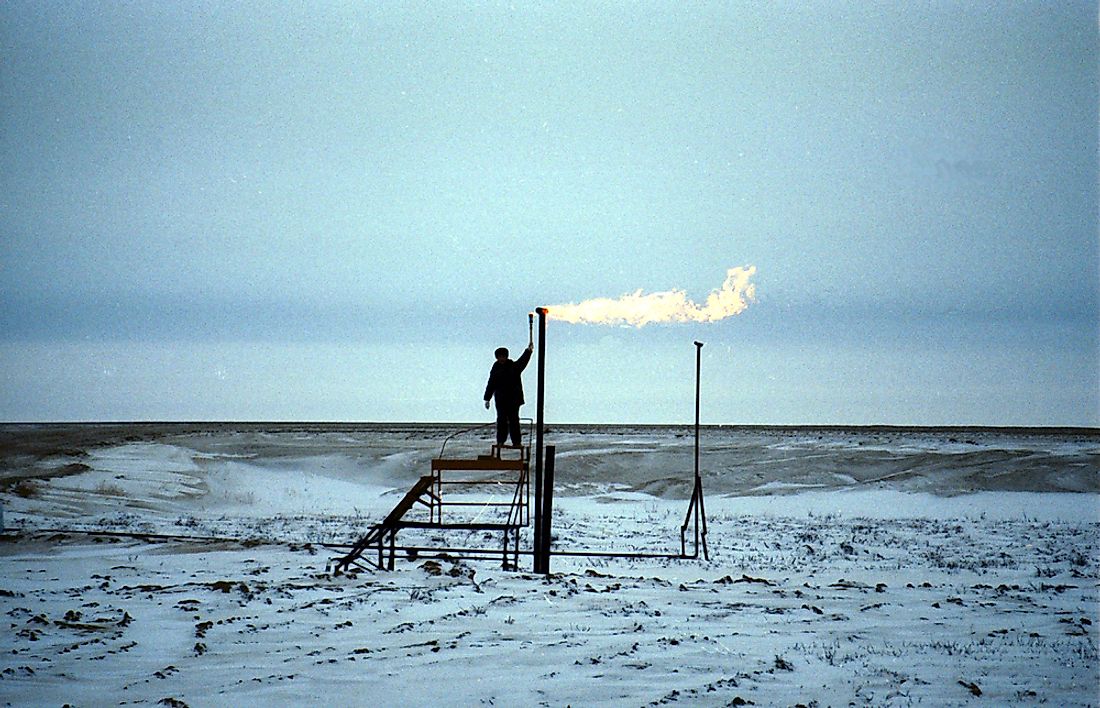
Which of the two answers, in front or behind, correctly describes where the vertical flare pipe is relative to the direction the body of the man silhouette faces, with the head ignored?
in front
